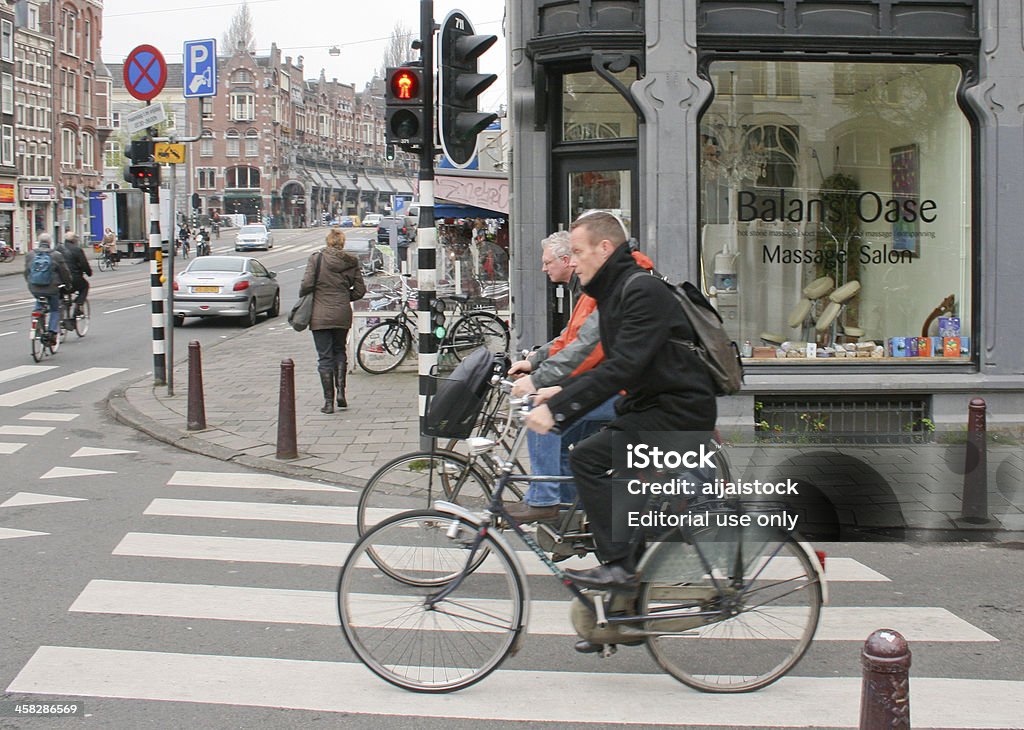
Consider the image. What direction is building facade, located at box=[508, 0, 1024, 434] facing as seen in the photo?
toward the camera

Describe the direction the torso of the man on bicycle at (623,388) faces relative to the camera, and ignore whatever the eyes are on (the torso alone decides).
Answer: to the viewer's left

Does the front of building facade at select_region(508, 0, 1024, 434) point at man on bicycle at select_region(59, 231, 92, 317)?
no

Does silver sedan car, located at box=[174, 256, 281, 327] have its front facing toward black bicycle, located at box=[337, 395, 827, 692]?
no

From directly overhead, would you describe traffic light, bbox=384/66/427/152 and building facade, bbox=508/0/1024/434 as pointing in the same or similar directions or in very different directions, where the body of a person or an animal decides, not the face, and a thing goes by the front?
same or similar directions

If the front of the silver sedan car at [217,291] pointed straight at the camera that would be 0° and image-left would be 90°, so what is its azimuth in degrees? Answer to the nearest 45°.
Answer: approximately 225°

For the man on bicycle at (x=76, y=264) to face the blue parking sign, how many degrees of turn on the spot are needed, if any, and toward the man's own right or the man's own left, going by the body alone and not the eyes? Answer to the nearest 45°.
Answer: approximately 135° to the man's own right

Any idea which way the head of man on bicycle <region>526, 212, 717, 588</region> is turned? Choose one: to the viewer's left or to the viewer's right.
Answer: to the viewer's left

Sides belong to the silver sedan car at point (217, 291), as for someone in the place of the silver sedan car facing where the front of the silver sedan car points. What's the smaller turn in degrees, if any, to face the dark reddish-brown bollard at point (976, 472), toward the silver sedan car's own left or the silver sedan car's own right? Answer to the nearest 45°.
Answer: approximately 135° to the silver sedan car's own right

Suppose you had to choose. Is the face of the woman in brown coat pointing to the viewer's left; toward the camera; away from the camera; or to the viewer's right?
away from the camera

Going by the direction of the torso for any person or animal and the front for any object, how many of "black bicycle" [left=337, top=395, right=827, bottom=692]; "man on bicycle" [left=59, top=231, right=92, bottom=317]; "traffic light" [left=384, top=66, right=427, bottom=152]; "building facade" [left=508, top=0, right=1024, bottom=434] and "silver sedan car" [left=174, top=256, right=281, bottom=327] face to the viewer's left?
1

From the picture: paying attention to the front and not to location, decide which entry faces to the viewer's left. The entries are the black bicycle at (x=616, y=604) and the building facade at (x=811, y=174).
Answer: the black bicycle

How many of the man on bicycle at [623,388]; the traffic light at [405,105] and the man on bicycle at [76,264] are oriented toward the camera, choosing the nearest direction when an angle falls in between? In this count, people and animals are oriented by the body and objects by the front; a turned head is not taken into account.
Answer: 1

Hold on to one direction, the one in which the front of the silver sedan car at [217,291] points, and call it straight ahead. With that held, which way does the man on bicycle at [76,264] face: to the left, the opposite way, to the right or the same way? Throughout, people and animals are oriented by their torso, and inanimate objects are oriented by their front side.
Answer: the same way
